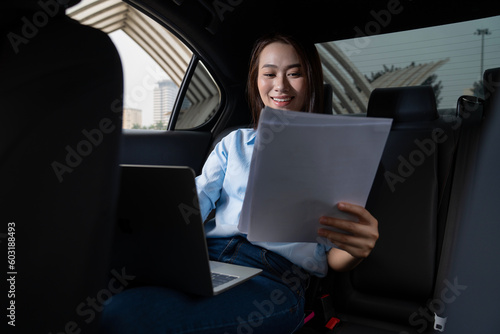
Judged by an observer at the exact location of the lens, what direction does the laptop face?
facing away from the viewer and to the right of the viewer

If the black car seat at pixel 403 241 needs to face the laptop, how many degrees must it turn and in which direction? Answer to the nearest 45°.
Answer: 0° — it already faces it

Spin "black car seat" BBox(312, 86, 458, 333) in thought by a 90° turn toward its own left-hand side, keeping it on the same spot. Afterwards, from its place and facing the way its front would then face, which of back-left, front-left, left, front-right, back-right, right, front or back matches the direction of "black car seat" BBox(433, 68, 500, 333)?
front-right

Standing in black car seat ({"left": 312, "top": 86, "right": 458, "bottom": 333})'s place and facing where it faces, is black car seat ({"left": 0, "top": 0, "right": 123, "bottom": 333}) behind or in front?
in front

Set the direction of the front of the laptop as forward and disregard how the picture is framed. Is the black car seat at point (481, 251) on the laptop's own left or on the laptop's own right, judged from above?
on the laptop's own right

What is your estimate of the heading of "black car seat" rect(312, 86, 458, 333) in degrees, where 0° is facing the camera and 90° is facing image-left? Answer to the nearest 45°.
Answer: approximately 45°

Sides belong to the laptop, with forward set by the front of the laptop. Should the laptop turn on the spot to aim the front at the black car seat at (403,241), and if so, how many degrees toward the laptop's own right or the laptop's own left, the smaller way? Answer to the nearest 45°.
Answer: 0° — it already faces it

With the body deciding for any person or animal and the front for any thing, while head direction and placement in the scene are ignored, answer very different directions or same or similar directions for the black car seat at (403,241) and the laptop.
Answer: very different directions
